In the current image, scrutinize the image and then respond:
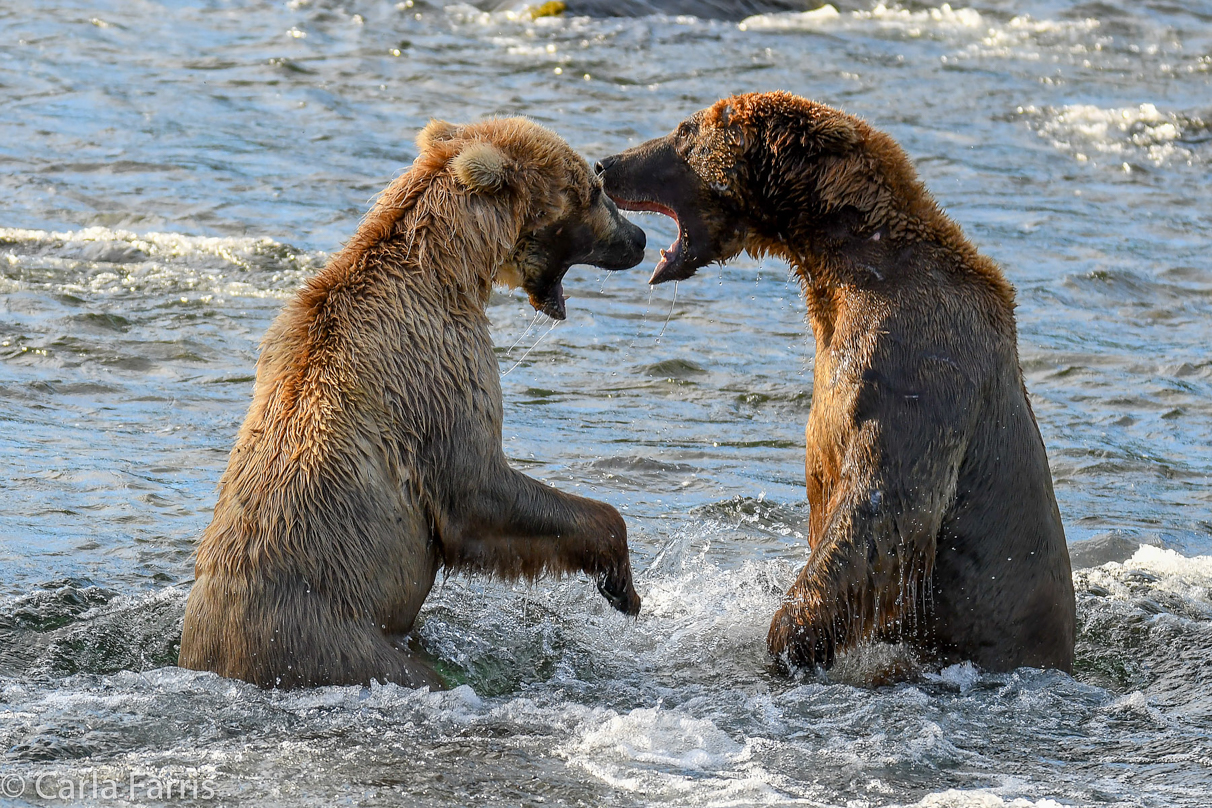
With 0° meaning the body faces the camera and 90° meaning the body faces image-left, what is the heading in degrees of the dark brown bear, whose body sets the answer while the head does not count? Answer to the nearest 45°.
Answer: approximately 90°

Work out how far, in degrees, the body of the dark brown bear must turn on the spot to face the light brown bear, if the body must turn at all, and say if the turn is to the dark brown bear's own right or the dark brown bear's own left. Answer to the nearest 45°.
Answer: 0° — it already faces it
